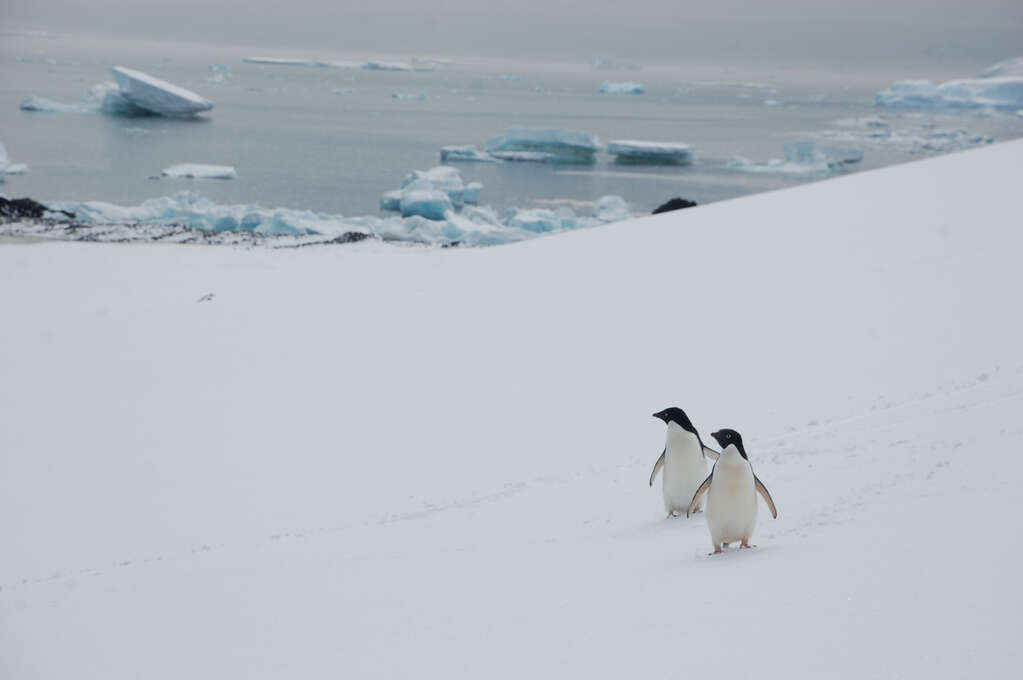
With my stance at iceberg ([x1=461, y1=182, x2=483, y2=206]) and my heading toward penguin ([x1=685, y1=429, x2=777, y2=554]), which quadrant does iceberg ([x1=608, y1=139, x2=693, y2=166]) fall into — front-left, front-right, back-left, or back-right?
back-left

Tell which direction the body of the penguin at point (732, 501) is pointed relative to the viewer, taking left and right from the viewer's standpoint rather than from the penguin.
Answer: facing the viewer

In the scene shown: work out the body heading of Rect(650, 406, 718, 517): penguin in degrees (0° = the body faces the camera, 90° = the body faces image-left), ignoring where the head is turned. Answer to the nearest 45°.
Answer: approximately 45°

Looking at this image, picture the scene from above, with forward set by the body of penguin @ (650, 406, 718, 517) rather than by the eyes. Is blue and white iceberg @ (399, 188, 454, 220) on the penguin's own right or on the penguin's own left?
on the penguin's own right

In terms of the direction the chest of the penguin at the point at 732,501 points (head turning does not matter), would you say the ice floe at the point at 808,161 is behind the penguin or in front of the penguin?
behind

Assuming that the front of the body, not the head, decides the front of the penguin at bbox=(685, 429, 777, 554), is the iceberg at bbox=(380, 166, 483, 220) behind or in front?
behind

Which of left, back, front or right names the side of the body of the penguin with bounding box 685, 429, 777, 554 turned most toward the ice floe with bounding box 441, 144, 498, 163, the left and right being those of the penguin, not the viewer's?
back

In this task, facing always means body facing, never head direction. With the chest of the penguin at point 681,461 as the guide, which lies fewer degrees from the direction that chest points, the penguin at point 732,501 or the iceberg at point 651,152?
the penguin

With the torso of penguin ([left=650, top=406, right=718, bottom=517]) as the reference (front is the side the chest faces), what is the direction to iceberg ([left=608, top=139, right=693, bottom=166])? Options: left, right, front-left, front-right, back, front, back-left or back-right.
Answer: back-right

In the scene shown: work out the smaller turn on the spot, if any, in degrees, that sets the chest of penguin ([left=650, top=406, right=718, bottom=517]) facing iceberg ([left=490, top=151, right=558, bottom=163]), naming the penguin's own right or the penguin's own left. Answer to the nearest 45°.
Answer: approximately 135° to the penguin's own right

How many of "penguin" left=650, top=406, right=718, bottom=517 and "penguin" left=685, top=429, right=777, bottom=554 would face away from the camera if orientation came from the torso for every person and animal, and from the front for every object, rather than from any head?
0

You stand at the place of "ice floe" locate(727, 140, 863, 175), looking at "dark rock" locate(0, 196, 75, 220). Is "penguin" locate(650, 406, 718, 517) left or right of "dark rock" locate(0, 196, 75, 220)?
left
